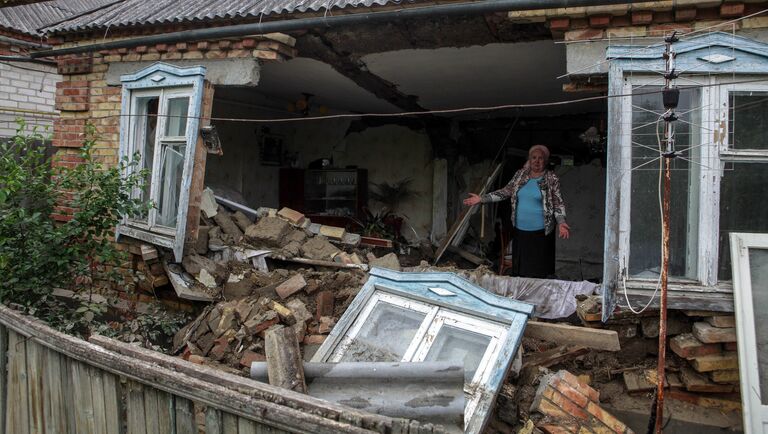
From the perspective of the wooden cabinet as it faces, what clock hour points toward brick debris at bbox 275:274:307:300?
The brick debris is roughly at 12 o'clock from the wooden cabinet.

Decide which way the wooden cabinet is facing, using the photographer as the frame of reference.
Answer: facing the viewer

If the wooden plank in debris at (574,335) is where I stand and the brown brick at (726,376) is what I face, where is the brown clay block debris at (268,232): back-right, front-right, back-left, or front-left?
back-left

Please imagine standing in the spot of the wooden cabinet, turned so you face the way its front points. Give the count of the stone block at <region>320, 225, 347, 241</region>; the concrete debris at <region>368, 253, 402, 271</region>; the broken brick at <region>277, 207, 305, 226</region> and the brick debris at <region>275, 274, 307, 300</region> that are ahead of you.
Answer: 4

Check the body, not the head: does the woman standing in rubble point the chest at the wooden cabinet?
no

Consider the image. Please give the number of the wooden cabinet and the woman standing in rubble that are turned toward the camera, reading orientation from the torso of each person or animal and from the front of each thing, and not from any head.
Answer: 2

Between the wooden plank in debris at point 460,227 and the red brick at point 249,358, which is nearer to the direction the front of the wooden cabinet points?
the red brick

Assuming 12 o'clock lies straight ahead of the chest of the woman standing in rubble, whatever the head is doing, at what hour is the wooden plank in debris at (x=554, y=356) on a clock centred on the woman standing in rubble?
The wooden plank in debris is roughly at 12 o'clock from the woman standing in rubble.

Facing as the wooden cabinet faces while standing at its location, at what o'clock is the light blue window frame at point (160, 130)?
The light blue window frame is roughly at 1 o'clock from the wooden cabinet.

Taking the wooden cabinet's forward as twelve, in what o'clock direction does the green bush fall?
The green bush is roughly at 1 o'clock from the wooden cabinet.

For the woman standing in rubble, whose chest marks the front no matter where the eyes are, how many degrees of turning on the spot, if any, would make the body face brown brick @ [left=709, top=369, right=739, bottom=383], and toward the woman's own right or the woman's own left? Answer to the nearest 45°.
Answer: approximately 45° to the woman's own left

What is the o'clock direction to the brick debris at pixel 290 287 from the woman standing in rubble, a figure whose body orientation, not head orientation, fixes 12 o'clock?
The brick debris is roughly at 2 o'clock from the woman standing in rubble.

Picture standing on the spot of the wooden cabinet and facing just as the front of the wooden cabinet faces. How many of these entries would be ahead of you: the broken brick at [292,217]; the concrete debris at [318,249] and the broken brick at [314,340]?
3

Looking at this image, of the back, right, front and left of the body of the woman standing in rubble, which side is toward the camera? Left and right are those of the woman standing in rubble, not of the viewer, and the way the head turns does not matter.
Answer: front

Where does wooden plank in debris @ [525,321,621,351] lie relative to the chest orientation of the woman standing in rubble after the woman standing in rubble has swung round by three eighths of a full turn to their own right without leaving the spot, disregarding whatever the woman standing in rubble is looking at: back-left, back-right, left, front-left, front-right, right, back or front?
back-left

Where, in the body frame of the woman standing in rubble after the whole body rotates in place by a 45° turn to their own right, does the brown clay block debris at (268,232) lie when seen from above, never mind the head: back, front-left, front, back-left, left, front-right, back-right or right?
front-right

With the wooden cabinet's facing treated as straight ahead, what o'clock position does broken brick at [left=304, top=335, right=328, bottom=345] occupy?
The broken brick is roughly at 12 o'clock from the wooden cabinet.

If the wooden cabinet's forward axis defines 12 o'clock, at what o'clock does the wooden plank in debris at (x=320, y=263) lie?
The wooden plank in debris is roughly at 12 o'clock from the wooden cabinet.

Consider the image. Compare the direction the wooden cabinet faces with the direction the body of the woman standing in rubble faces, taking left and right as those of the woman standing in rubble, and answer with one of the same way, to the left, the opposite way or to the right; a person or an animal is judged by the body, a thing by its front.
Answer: the same way

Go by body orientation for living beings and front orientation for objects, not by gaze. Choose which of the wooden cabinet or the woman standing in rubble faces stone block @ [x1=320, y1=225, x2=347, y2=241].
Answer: the wooden cabinet
